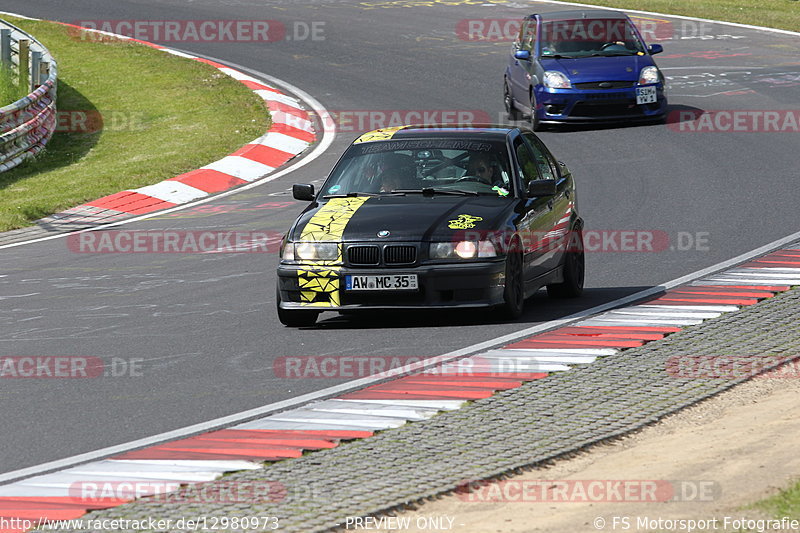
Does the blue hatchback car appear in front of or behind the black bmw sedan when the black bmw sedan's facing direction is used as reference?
behind

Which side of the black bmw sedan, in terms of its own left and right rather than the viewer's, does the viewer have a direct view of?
front

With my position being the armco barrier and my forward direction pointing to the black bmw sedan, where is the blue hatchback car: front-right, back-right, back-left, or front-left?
front-left

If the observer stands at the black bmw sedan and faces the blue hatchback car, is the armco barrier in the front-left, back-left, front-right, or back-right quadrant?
front-left

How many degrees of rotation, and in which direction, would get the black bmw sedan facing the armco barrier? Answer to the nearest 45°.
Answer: approximately 135° to its right
